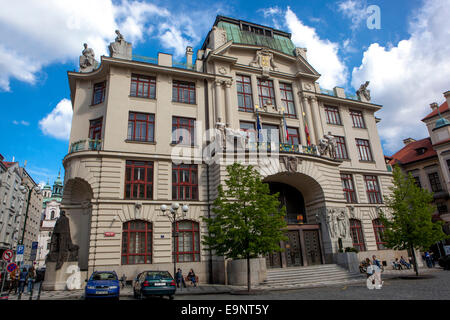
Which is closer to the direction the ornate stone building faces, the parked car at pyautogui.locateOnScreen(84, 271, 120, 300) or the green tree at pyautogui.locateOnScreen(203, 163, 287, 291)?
the green tree

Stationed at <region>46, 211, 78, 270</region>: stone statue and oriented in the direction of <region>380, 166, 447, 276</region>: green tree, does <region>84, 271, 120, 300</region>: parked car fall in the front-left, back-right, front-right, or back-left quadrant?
front-right

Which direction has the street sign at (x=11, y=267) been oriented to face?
toward the camera

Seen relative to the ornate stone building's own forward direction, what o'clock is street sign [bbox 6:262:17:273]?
The street sign is roughly at 3 o'clock from the ornate stone building.

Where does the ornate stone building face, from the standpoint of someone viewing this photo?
facing the viewer and to the right of the viewer

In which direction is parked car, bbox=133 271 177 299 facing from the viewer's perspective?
away from the camera

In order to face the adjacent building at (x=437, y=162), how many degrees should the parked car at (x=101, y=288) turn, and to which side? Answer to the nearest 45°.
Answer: approximately 90° to its left

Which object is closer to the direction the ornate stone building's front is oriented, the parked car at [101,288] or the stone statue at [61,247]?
the parked car

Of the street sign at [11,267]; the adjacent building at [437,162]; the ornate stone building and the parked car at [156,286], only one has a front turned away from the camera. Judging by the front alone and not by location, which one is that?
the parked car

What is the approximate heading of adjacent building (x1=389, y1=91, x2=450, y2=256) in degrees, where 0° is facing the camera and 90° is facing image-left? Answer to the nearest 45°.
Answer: approximately 45°

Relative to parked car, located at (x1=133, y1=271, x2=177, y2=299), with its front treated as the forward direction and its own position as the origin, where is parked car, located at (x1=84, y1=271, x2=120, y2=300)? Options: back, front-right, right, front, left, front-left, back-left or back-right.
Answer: left

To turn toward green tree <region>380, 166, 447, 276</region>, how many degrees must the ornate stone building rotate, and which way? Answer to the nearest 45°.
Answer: approximately 45° to its left

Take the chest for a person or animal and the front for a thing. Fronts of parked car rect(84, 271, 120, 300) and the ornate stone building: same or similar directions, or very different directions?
same or similar directions

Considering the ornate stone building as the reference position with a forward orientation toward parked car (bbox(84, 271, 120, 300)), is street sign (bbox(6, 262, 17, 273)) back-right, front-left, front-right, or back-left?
front-right

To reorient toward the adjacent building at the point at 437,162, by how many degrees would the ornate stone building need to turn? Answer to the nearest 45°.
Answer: approximately 90° to its left

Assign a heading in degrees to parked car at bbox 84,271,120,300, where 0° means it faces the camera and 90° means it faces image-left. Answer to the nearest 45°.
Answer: approximately 0°

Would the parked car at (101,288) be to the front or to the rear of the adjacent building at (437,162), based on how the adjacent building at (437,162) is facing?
to the front
